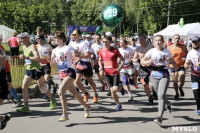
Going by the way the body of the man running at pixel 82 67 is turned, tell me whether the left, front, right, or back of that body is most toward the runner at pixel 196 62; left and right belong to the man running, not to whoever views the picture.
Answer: left

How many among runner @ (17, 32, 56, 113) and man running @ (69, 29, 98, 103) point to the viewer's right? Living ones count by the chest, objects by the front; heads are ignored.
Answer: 0

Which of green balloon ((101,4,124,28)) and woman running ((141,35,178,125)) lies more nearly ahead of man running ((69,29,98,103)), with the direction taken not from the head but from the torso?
the woman running

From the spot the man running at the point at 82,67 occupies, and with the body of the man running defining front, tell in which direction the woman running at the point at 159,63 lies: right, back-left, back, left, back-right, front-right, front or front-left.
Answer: left

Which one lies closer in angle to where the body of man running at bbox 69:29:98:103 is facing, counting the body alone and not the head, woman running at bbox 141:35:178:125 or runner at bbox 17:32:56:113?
the runner

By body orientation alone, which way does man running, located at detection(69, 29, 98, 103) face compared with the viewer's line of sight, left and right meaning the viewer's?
facing the viewer and to the left of the viewer
